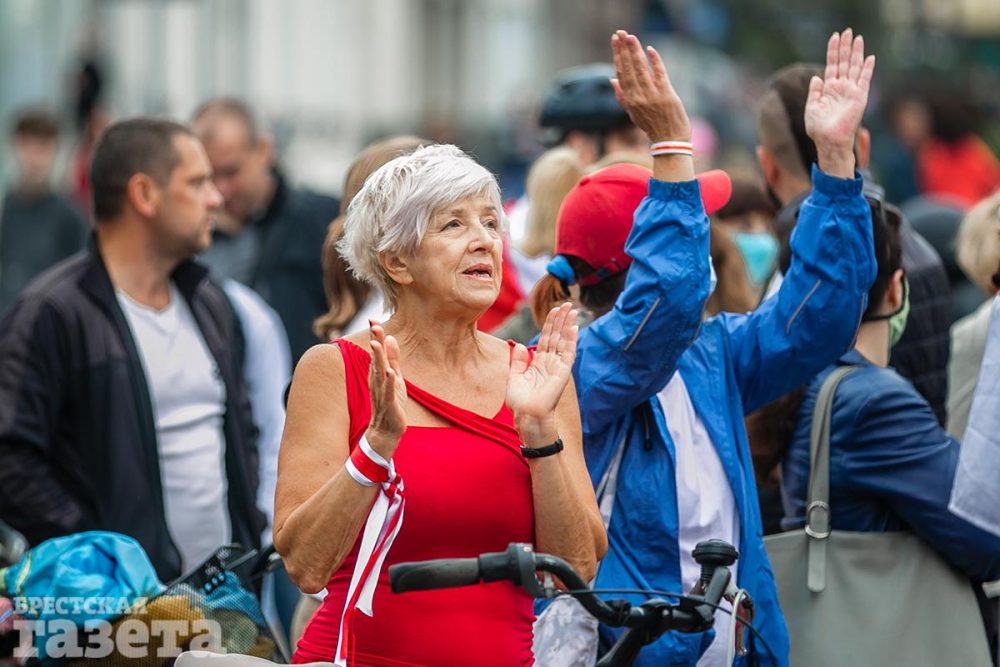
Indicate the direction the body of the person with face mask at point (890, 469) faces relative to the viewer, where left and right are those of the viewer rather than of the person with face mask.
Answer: facing away from the viewer and to the right of the viewer

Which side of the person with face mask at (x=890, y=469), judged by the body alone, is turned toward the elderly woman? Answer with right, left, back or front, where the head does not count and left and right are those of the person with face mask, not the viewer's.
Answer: back

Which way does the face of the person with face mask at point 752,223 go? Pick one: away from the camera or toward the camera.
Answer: toward the camera

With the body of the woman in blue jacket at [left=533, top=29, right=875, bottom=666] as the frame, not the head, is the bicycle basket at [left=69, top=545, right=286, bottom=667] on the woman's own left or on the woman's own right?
on the woman's own right

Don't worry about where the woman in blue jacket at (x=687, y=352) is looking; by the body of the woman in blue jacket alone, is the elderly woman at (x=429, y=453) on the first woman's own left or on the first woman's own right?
on the first woman's own right

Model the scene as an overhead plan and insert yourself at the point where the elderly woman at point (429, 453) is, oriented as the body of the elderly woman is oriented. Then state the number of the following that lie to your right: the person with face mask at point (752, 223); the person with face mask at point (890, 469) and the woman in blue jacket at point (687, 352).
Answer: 0

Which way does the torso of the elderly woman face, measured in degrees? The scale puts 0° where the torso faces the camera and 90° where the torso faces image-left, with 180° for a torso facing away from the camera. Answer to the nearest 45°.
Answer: approximately 315°

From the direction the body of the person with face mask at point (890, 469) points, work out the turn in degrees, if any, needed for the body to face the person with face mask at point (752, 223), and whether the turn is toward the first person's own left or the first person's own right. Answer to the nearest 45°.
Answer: approximately 45° to the first person's own left

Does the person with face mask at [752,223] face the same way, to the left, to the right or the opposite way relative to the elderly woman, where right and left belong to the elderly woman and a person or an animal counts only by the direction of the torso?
the same way

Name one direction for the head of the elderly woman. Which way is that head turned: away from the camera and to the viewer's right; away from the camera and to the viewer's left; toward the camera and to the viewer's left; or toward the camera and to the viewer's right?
toward the camera and to the viewer's right

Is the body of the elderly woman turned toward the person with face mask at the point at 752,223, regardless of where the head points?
no
